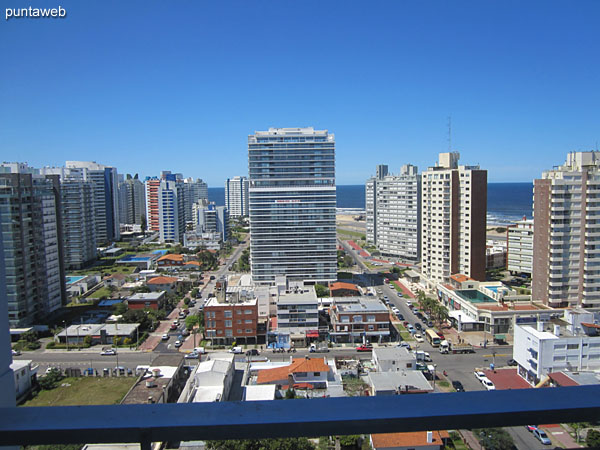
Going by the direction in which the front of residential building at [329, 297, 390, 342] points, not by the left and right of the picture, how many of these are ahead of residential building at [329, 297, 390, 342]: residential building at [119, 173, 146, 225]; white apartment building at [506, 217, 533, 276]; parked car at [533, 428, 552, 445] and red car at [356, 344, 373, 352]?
2

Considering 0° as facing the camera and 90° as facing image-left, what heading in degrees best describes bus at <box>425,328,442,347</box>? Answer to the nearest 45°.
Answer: approximately 315°

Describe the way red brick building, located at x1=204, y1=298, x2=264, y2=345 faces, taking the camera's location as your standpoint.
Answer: facing the viewer

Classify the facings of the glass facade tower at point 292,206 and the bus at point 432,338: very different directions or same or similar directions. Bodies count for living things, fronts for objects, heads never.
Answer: same or similar directions

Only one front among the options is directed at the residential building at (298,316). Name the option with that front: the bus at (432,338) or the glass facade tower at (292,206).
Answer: the glass facade tower

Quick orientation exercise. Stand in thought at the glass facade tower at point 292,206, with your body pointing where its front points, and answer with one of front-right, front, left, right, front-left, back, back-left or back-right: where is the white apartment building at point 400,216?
back-left

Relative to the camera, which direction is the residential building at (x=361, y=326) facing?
toward the camera

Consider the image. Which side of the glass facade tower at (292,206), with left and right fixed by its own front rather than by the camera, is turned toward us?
front

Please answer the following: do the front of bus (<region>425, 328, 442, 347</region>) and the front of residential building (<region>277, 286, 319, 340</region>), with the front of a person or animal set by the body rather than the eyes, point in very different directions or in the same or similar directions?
same or similar directions

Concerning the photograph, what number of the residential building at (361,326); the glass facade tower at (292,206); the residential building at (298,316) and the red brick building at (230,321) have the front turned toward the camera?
4

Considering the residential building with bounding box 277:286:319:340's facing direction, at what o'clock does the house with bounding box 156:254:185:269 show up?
The house is roughly at 5 o'clock from the residential building.

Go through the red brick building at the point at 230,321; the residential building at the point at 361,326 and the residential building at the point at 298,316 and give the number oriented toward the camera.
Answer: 3

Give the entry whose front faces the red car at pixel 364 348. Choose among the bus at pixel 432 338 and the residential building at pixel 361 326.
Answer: the residential building

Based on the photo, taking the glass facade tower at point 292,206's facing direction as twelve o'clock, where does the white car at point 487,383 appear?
The white car is roughly at 11 o'clock from the glass facade tower.

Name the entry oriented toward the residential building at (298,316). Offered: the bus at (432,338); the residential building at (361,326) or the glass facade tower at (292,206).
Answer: the glass facade tower
